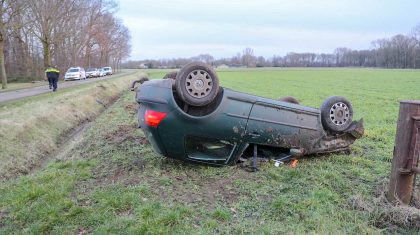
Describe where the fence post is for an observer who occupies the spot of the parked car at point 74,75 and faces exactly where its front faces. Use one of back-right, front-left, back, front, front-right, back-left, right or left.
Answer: front-left

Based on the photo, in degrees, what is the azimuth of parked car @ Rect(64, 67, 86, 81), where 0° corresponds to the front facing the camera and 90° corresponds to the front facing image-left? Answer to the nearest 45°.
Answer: approximately 45°

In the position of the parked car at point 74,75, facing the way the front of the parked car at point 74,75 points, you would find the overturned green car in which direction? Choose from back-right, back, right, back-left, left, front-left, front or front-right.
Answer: front-left

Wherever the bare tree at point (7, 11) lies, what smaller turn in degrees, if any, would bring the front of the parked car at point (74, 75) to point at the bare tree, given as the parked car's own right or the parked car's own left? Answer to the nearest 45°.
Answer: approximately 45° to the parked car's own left

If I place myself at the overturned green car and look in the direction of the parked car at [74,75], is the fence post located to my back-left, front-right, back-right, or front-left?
back-right

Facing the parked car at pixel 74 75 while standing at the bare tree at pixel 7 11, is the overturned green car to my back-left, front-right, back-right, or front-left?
back-right
